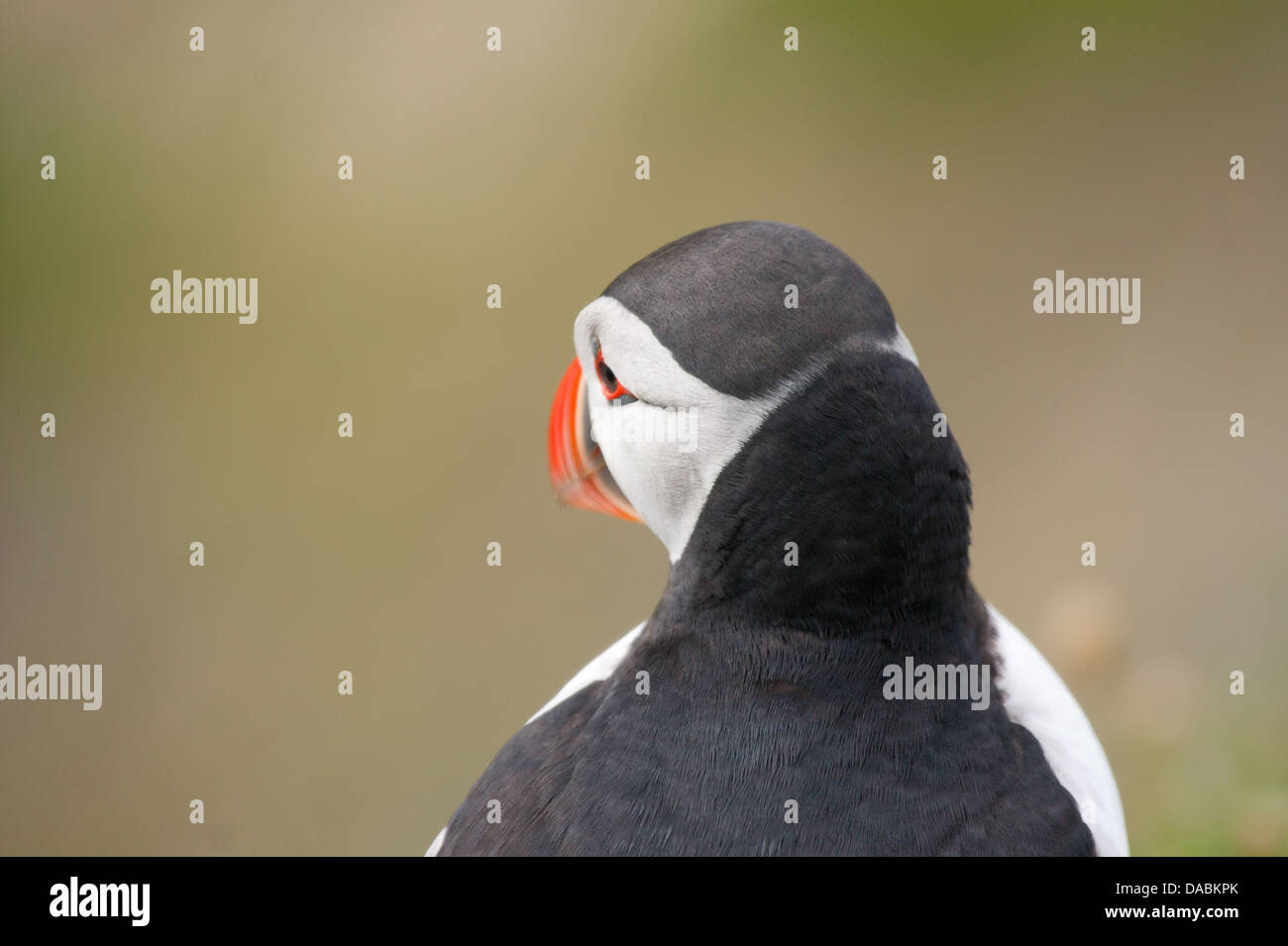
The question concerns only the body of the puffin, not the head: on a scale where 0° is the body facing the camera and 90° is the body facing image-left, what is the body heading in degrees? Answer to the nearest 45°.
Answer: approximately 180°
